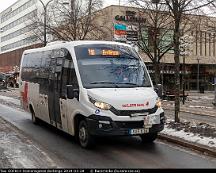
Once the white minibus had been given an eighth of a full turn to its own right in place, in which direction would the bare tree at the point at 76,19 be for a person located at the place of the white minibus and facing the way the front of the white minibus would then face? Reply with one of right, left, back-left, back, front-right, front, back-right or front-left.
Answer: back

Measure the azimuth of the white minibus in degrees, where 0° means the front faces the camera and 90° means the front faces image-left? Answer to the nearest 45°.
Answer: approximately 315°
